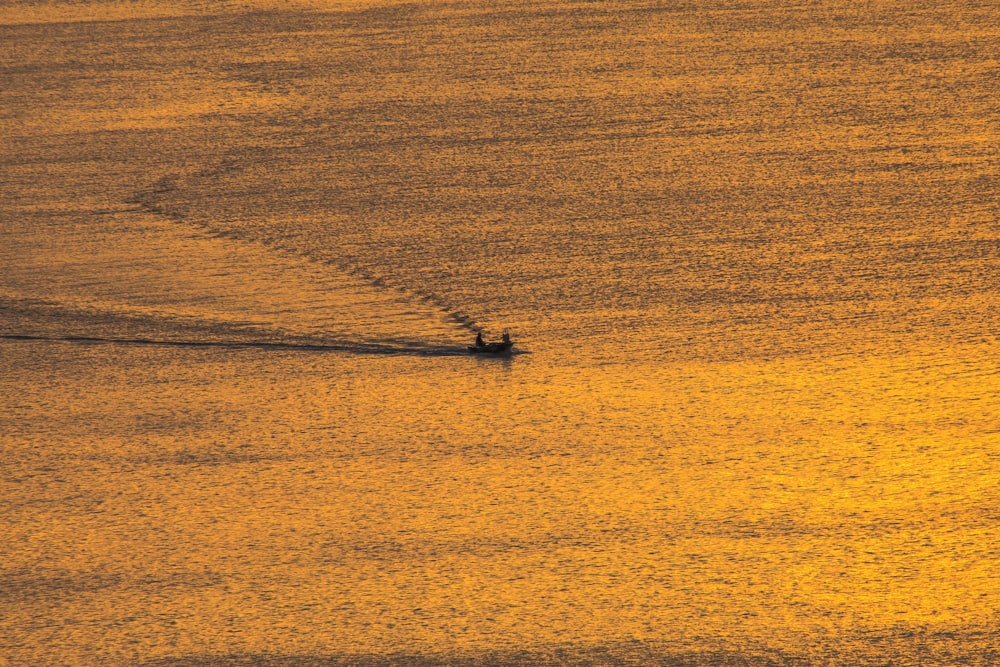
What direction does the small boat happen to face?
to the viewer's right
